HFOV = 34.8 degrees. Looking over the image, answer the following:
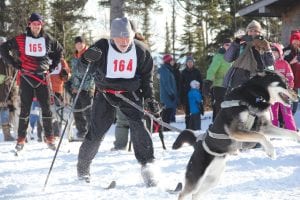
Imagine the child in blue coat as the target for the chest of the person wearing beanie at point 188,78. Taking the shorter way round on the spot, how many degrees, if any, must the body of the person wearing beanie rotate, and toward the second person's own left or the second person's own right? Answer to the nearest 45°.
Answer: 0° — they already face them

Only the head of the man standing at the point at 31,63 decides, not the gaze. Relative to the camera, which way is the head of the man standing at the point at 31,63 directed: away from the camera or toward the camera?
toward the camera

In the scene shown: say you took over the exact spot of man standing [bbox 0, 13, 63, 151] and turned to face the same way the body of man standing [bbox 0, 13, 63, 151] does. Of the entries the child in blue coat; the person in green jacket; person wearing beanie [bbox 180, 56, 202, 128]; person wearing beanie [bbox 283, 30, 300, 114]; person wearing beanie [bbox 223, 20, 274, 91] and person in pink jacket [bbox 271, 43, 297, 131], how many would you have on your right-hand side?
0

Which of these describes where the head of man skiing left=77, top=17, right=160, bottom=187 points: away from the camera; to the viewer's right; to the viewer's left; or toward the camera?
toward the camera

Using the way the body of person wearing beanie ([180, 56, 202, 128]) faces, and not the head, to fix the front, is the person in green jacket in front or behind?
in front

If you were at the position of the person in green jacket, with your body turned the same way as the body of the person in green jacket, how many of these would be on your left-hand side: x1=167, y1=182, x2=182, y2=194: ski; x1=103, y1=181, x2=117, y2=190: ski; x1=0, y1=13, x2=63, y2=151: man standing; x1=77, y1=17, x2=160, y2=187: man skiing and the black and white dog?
0

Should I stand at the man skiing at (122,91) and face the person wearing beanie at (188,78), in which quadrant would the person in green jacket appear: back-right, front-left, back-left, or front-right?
front-right

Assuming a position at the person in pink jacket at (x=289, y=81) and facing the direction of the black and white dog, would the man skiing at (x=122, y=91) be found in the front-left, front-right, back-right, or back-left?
front-right

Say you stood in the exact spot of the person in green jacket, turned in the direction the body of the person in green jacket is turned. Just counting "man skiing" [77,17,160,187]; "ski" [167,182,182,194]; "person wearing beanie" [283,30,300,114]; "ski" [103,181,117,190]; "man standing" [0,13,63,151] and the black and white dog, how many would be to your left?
1

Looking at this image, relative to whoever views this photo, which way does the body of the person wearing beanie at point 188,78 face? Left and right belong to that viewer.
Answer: facing the viewer

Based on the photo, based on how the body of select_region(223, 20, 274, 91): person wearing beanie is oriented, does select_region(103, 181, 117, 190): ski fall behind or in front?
in front

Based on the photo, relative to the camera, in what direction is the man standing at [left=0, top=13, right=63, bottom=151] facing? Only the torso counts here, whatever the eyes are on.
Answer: toward the camera

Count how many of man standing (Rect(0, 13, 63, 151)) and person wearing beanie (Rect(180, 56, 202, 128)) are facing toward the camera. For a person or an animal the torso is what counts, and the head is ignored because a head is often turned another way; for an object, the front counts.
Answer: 2

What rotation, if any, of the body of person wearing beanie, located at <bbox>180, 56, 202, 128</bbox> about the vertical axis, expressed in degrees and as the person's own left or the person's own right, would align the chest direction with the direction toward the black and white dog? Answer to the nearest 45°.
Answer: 0° — they already face it

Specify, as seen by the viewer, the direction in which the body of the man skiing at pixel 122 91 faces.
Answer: toward the camera

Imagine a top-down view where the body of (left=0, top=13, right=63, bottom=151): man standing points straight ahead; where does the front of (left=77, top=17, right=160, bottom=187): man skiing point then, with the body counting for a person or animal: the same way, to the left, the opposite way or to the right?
the same way
